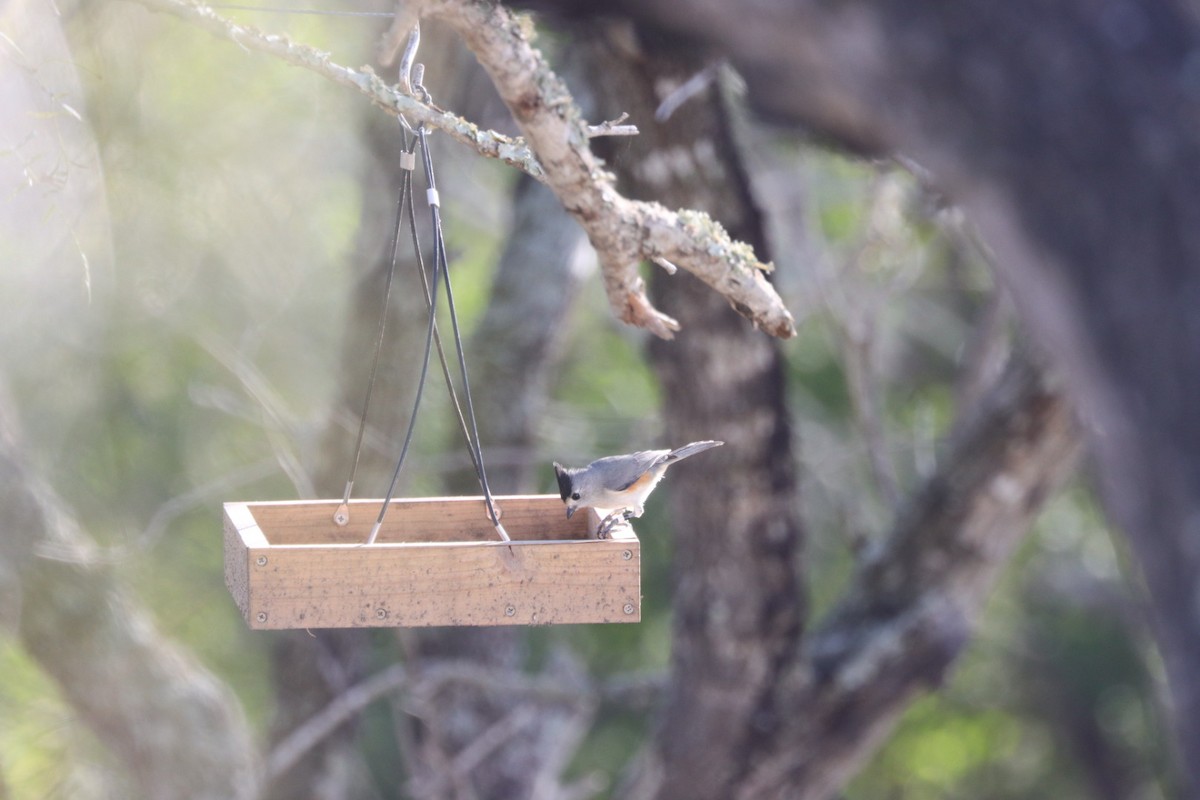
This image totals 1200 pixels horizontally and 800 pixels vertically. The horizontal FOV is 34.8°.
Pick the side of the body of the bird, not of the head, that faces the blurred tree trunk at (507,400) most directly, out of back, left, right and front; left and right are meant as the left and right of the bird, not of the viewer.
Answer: right

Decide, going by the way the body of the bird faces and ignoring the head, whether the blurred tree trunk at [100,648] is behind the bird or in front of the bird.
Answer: in front

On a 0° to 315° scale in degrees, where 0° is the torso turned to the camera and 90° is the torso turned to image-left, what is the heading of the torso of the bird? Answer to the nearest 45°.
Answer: approximately 90°
